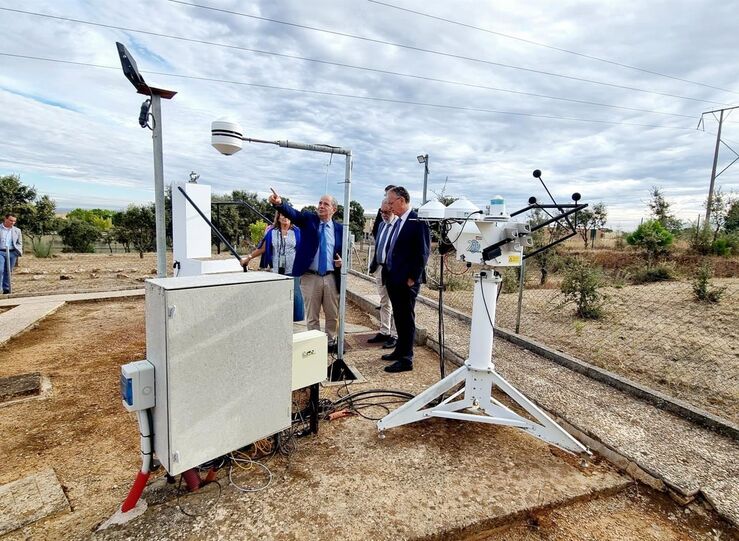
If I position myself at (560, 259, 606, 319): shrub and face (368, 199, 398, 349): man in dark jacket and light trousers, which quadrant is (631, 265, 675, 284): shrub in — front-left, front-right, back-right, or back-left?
back-right

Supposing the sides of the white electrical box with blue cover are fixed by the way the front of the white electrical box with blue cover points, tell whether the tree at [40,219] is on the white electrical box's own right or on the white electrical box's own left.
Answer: on the white electrical box's own right

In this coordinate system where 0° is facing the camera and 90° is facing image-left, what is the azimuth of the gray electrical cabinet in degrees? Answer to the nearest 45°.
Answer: approximately 315°

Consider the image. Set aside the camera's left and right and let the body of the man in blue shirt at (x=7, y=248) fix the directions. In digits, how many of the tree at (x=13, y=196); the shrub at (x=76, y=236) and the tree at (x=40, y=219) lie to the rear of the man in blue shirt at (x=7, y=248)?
3

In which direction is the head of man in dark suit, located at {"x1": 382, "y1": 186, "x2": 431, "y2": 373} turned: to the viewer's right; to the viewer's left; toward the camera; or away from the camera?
to the viewer's left

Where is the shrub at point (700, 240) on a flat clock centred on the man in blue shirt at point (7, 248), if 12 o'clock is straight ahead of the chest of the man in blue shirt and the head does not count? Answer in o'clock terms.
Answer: The shrub is roughly at 10 o'clock from the man in blue shirt.

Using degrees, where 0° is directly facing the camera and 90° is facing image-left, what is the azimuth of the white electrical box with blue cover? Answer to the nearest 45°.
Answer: approximately 45°

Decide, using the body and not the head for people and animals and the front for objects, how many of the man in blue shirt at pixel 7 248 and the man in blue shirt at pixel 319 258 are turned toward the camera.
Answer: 2

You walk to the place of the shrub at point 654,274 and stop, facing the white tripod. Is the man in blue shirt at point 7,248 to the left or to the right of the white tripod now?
right
